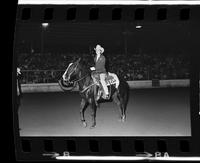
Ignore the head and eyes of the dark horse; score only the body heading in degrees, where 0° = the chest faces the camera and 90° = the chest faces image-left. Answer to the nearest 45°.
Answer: approximately 45°

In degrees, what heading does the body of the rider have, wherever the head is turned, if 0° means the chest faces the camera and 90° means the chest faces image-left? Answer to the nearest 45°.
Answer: approximately 45°
